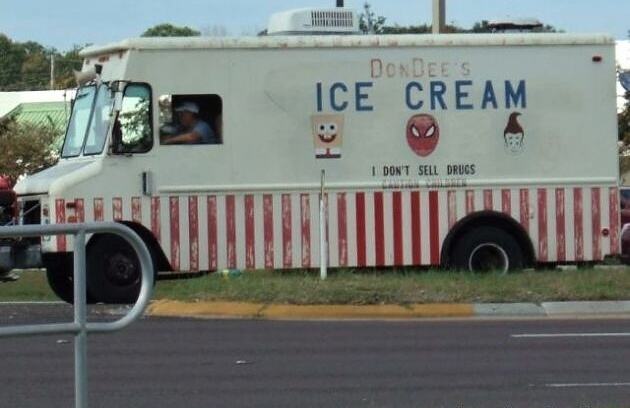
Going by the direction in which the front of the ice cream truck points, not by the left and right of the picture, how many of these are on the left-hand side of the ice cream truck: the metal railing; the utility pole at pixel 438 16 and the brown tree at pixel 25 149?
1

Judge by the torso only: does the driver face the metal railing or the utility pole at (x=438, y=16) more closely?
the metal railing

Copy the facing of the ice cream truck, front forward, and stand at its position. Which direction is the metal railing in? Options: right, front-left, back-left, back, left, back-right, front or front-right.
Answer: left

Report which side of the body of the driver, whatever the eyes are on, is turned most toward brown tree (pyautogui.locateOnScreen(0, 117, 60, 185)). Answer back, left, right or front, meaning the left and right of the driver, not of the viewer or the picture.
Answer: right

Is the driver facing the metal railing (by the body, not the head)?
no

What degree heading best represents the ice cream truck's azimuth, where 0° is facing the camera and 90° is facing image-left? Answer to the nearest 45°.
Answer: approximately 90°

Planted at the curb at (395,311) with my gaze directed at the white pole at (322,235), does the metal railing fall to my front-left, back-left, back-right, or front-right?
back-left

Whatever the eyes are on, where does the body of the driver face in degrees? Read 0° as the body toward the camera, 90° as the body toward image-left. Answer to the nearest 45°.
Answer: approximately 90°

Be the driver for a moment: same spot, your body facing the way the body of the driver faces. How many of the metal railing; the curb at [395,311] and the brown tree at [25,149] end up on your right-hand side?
1
